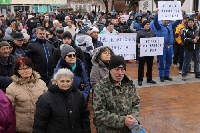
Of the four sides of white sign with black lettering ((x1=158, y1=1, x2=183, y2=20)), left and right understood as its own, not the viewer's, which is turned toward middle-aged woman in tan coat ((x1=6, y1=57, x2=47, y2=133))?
front

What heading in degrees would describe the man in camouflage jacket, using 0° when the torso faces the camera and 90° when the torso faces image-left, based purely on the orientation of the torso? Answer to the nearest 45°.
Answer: approximately 315°

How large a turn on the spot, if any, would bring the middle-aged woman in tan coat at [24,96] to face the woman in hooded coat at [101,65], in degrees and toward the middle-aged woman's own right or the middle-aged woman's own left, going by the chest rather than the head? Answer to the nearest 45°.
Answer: approximately 90° to the middle-aged woman's own left

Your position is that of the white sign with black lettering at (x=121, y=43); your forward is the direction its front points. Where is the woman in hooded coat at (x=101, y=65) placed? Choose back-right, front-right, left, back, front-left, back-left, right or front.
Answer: front

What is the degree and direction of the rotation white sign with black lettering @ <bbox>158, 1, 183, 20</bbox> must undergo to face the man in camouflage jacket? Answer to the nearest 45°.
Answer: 0° — it already faces them

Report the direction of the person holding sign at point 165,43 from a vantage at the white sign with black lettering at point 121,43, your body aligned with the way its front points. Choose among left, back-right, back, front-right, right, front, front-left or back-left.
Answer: back-left

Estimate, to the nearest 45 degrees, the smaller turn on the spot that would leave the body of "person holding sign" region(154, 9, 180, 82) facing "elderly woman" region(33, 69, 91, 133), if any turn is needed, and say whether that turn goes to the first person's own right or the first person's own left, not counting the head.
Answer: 0° — they already face them

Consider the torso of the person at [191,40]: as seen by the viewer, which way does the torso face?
toward the camera

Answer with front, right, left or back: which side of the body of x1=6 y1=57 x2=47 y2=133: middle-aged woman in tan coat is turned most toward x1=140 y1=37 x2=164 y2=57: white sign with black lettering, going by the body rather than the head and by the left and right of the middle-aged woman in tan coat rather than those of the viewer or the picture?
left

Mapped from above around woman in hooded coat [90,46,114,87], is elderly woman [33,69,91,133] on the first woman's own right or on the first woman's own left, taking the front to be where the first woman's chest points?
on the first woman's own right

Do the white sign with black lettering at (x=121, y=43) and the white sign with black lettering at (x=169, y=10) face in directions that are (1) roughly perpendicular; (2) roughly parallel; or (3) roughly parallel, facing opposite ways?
roughly parallel

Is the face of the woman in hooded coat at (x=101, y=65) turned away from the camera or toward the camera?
toward the camera

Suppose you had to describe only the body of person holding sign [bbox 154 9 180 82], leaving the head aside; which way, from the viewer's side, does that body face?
toward the camera

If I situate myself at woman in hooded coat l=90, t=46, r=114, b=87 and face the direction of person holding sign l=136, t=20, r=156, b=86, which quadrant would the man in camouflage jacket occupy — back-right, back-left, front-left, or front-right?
back-right

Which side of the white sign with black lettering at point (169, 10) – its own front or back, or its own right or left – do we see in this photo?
front

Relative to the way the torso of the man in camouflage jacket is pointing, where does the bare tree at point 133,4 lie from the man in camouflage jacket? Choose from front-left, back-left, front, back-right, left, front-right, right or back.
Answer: back-left

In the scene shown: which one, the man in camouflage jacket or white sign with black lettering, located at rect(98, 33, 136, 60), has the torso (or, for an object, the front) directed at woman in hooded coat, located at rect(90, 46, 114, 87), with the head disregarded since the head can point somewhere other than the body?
the white sign with black lettering
